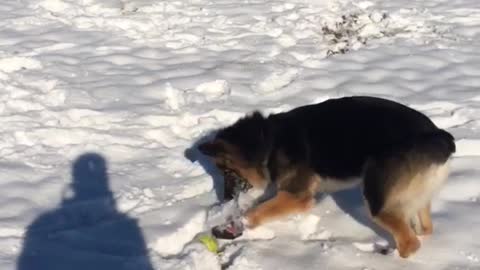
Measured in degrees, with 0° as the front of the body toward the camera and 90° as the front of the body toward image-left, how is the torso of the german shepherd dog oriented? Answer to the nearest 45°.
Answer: approximately 90°

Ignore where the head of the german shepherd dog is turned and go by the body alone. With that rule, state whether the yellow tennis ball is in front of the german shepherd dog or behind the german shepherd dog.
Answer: in front
